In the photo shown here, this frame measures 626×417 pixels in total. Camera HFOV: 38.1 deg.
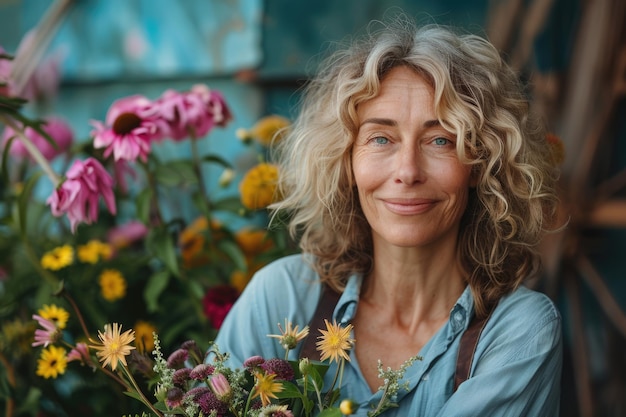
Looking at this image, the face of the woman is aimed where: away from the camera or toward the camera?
toward the camera

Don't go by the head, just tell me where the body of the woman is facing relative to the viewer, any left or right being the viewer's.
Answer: facing the viewer

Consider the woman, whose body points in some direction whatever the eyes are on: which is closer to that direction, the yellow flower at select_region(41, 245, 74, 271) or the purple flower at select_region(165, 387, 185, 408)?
the purple flower

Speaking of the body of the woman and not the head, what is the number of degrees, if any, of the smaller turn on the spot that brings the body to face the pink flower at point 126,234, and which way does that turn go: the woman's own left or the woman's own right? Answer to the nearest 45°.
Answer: approximately 135° to the woman's own right

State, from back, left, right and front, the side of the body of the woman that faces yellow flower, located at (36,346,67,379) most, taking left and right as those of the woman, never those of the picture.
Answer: right

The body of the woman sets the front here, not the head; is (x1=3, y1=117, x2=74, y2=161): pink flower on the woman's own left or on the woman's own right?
on the woman's own right

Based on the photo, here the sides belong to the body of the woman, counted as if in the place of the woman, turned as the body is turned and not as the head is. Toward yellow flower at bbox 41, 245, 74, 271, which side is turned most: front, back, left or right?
right

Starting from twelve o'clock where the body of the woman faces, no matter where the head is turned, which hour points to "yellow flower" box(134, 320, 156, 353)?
The yellow flower is roughly at 4 o'clock from the woman.
